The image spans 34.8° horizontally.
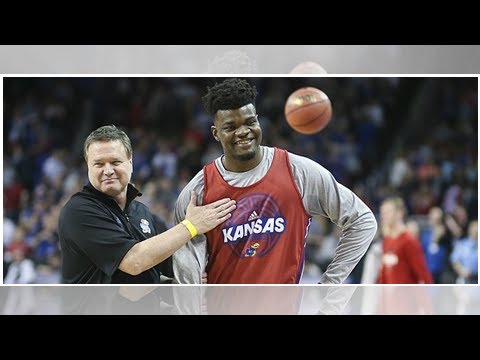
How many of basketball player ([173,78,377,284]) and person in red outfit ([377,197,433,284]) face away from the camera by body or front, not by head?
0

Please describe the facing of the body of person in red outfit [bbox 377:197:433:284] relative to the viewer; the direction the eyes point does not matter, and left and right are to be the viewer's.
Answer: facing the viewer and to the left of the viewer

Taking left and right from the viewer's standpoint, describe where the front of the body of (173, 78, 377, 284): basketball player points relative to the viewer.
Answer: facing the viewer

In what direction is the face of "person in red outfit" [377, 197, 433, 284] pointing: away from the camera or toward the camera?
toward the camera

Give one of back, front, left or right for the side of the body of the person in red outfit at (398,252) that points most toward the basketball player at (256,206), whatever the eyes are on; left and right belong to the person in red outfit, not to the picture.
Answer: front

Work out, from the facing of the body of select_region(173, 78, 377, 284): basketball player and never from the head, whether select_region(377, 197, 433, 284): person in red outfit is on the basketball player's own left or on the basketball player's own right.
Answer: on the basketball player's own left
